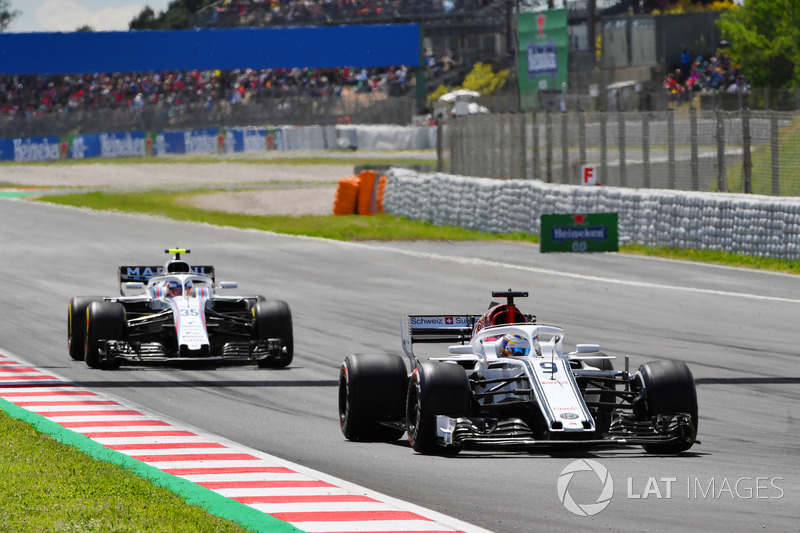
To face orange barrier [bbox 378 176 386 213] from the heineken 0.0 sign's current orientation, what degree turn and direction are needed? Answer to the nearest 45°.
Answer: approximately 135° to its right

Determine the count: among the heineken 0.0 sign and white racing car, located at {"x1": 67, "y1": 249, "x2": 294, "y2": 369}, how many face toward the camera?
2

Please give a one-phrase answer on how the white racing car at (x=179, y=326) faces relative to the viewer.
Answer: facing the viewer

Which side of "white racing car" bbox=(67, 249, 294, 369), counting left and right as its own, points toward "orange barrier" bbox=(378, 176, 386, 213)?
back

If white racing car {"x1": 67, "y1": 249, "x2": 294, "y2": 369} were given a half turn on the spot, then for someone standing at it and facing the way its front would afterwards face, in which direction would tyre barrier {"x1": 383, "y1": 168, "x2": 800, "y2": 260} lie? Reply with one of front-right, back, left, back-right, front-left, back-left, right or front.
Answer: front-right

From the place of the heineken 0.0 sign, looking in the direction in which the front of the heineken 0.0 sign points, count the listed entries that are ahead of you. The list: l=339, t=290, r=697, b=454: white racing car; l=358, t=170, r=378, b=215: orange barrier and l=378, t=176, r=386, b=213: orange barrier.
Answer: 1

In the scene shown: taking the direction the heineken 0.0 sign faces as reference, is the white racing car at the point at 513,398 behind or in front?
in front

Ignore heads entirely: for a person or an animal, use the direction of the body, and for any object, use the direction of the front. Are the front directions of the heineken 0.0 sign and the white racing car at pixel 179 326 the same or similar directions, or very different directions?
same or similar directions

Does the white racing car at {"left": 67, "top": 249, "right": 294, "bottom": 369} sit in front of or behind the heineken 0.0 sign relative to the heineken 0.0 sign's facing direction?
in front

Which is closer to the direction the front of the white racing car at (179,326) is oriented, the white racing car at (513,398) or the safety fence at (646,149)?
the white racing car

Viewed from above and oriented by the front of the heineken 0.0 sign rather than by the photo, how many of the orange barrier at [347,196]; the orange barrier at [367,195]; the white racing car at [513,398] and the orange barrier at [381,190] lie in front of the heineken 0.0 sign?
1

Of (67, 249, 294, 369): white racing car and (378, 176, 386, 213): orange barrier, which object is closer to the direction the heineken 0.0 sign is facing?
the white racing car

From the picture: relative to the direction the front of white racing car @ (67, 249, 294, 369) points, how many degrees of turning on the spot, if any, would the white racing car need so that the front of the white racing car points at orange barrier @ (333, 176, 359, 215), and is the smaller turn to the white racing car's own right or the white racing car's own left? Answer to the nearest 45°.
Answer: approximately 180°

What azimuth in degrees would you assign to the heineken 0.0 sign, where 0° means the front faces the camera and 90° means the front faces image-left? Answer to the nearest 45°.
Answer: approximately 0°

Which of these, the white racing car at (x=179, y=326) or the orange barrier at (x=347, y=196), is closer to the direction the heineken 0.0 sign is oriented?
the white racing car

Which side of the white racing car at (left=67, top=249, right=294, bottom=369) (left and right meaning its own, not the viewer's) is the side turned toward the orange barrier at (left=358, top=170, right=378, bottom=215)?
back
